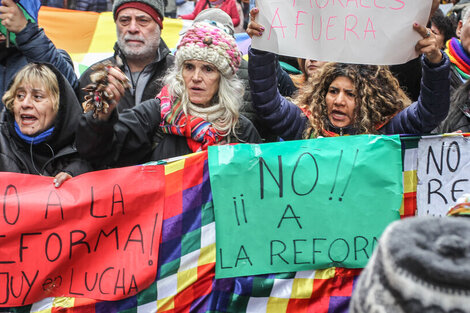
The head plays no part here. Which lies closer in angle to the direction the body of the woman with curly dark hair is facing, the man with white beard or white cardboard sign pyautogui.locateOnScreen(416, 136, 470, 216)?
the white cardboard sign

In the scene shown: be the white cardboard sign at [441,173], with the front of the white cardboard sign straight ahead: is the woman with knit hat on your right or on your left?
on your right

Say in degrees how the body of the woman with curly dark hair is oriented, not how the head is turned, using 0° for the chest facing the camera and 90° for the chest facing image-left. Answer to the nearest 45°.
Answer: approximately 0°

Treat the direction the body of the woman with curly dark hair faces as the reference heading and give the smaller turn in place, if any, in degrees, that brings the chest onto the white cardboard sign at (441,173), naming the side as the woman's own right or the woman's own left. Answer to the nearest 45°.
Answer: approximately 45° to the woman's own left

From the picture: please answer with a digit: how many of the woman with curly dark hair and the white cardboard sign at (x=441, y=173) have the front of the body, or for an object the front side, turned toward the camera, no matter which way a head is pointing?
2
